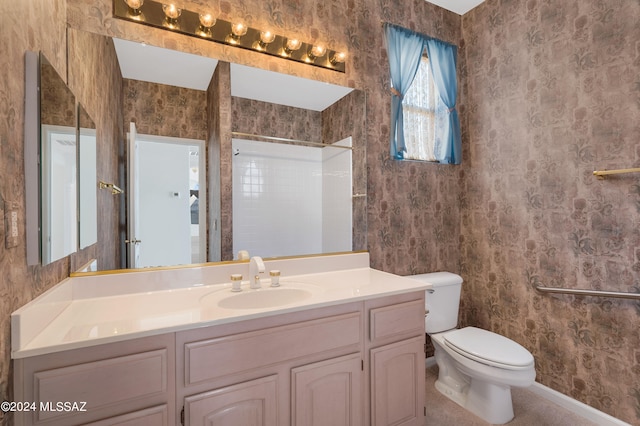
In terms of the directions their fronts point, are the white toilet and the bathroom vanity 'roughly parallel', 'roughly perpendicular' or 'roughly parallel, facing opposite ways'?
roughly parallel

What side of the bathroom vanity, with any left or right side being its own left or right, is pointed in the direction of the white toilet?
left

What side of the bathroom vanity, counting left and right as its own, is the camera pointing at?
front

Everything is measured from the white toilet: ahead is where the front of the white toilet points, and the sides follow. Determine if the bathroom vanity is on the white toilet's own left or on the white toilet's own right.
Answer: on the white toilet's own right

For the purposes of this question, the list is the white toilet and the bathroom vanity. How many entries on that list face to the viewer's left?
0

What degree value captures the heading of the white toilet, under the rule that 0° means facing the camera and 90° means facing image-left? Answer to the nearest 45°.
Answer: approximately 315°

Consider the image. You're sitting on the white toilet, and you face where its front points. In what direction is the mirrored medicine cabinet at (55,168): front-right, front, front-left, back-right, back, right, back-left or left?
right

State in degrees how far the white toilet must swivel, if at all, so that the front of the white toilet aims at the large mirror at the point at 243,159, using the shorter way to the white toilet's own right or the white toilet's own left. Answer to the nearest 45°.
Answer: approximately 90° to the white toilet's own right
